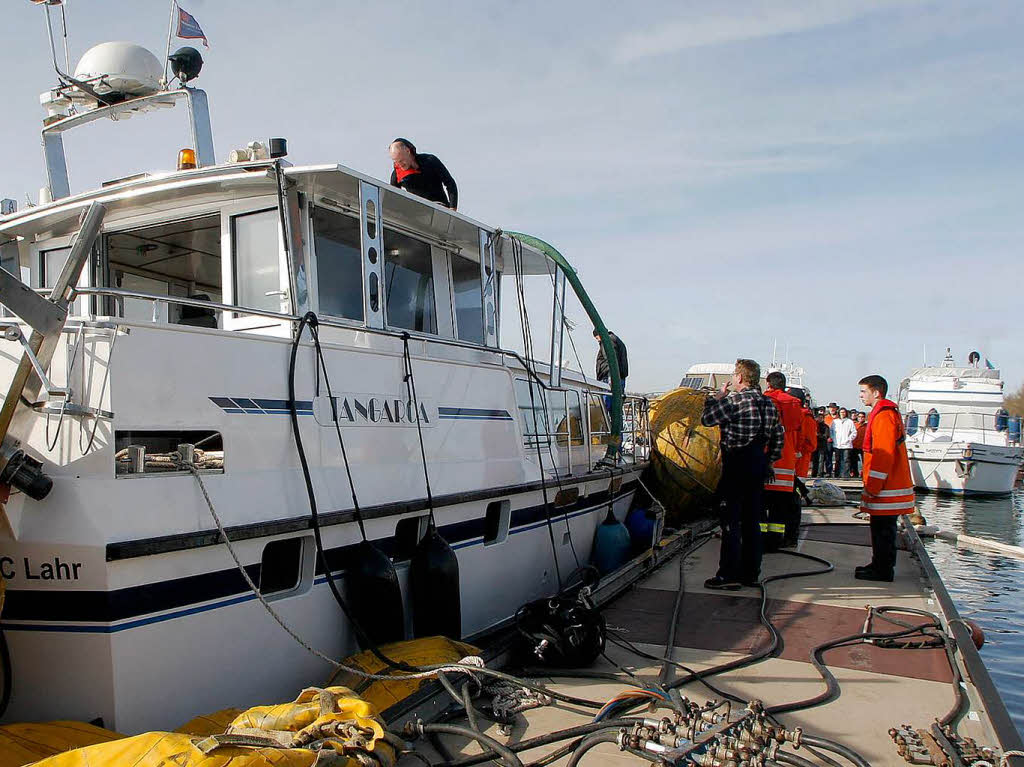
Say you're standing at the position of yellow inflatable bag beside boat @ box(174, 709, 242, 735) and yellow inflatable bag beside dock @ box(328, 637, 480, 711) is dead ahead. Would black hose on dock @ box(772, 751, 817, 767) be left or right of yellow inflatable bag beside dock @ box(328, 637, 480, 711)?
right

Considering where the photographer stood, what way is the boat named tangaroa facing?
facing away from the viewer and to the right of the viewer

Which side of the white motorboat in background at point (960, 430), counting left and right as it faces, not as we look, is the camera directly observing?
front

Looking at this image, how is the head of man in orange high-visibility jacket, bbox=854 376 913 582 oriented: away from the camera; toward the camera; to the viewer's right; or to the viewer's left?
to the viewer's left

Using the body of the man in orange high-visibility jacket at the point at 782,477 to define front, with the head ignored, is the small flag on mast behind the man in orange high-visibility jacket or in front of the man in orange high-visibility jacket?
in front

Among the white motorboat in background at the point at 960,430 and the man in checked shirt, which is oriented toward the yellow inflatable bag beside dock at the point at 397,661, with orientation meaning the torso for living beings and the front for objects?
the white motorboat in background

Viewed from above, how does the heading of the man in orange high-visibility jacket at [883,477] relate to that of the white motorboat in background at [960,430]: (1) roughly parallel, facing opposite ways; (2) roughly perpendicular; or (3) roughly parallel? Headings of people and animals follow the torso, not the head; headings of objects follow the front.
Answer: roughly perpendicular

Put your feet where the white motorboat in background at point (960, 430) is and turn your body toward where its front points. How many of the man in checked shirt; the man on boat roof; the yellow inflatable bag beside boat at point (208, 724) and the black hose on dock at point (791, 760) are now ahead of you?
4

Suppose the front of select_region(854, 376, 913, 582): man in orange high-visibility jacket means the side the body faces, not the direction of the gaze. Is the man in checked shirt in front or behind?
in front

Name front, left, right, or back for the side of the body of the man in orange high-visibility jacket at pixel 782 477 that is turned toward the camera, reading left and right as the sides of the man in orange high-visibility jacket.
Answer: back

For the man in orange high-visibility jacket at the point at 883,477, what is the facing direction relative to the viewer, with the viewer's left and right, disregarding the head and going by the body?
facing to the left of the viewer

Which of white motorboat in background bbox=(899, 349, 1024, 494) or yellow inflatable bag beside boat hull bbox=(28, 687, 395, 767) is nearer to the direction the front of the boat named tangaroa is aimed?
the white motorboat in background
